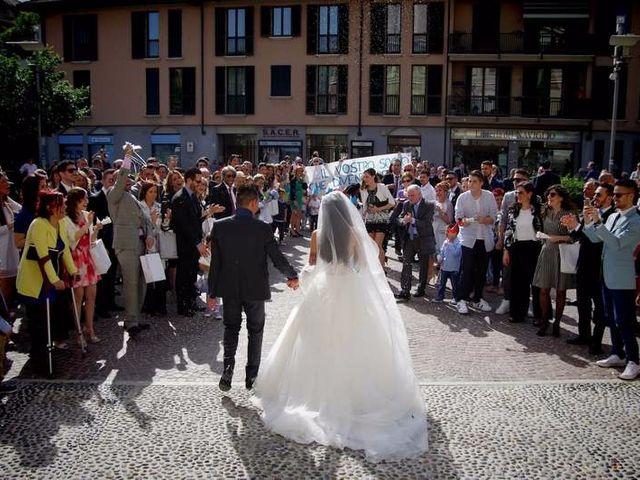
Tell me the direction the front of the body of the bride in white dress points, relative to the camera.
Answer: away from the camera

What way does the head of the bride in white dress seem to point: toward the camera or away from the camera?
away from the camera

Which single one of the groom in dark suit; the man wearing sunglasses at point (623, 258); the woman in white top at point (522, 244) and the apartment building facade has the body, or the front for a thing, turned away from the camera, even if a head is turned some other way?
the groom in dark suit

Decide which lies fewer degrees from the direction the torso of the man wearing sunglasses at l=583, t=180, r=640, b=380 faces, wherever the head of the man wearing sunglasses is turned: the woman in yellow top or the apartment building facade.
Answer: the woman in yellow top

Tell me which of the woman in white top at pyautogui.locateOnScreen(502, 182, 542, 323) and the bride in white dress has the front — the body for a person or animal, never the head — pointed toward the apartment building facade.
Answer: the bride in white dress

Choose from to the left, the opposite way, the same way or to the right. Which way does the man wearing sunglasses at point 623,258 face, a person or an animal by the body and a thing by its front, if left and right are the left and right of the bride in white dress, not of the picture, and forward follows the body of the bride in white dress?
to the left

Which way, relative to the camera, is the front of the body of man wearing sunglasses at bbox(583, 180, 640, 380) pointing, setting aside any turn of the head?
to the viewer's left

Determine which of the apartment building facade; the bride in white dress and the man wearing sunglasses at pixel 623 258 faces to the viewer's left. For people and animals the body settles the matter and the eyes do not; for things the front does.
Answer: the man wearing sunglasses

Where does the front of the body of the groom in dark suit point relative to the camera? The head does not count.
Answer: away from the camera

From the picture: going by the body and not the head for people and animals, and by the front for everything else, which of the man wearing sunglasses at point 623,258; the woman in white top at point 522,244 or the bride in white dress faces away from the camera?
the bride in white dress

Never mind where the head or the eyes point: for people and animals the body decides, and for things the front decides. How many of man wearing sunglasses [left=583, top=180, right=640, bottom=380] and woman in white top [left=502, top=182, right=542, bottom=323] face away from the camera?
0

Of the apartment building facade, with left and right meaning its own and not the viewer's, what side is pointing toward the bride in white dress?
front
